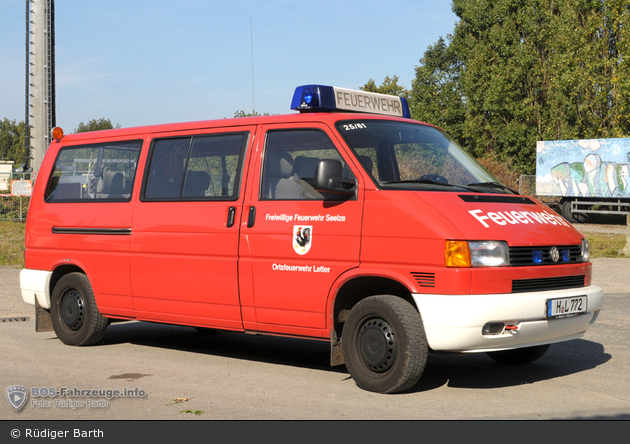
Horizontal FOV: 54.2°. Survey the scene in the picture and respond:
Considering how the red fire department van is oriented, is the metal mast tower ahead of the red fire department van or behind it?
behind

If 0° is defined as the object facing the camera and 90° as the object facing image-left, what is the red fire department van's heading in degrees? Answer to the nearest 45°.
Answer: approximately 315°
